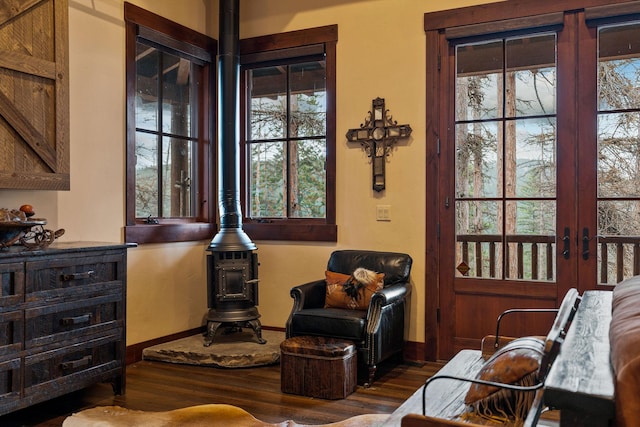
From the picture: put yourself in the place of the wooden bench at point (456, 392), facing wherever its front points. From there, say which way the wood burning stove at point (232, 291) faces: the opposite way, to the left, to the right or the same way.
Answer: to the left

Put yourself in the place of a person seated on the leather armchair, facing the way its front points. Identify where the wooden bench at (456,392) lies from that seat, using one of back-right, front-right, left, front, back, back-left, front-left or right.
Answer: front-left

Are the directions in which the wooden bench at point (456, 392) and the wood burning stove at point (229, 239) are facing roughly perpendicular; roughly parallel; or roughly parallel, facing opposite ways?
roughly perpendicular

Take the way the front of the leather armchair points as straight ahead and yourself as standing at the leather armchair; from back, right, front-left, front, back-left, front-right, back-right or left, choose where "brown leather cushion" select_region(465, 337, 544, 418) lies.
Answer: front-left

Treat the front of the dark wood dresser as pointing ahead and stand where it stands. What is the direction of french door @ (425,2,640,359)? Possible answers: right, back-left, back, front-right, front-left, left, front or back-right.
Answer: front-left

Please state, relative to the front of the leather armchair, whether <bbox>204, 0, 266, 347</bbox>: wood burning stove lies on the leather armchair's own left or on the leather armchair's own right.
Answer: on the leather armchair's own right

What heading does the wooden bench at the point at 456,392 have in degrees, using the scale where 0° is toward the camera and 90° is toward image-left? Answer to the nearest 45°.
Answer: approximately 90°

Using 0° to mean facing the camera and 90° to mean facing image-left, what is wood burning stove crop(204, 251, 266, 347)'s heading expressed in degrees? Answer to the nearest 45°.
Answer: approximately 0°
